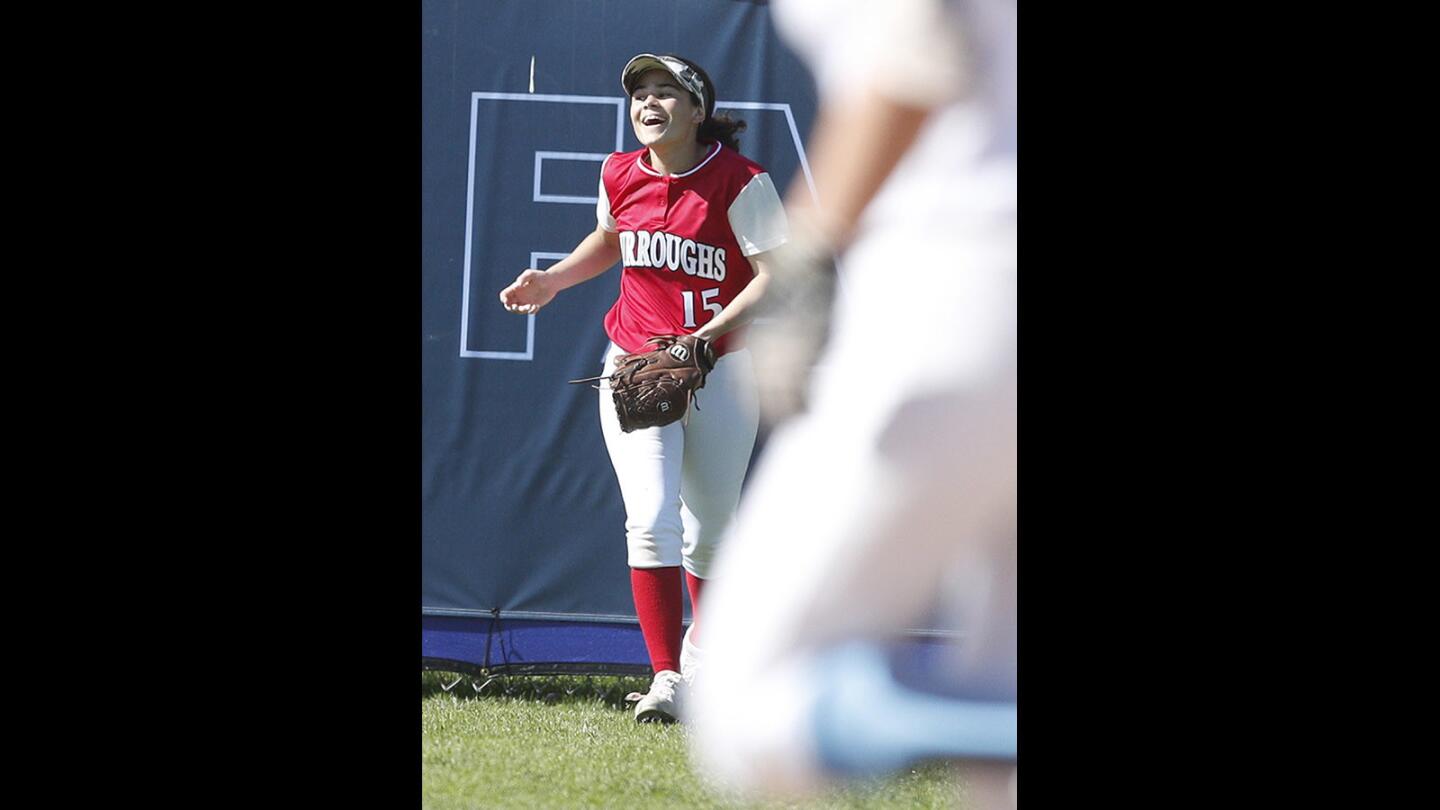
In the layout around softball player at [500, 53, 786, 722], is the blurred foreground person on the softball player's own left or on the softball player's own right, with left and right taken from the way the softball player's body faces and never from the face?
on the softball player's own left

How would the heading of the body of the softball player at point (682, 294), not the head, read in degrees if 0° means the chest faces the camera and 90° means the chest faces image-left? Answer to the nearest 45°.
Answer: approximately 45°

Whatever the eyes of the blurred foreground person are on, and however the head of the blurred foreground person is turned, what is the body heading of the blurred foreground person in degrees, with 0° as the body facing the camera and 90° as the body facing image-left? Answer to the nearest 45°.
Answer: approximately 90°
